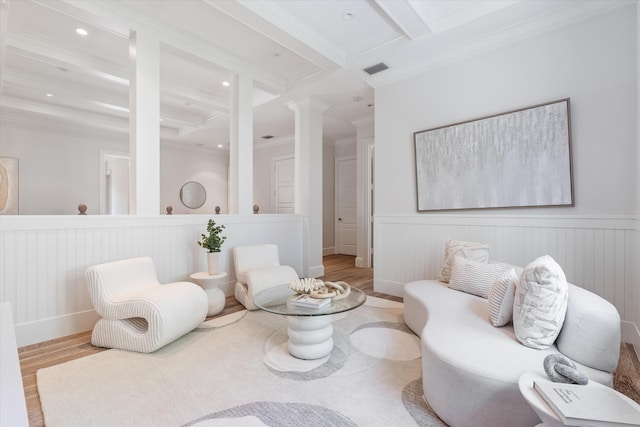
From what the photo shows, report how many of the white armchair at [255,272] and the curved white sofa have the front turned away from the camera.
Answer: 0

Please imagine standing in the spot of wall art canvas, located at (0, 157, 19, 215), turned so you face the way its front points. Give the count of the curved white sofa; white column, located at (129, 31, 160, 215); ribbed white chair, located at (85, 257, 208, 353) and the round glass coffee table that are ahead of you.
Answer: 4

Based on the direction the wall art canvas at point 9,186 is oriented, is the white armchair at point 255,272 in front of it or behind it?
in front

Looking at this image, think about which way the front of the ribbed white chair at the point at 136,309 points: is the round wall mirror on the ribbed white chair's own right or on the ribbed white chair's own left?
on the ribbed white chair's own left

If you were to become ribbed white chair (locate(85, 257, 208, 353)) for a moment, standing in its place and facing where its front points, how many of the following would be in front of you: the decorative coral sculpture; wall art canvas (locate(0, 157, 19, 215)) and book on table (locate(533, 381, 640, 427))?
2

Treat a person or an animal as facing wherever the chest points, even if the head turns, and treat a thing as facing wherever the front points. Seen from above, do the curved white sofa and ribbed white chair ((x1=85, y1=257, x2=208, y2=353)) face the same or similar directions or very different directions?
very different directions

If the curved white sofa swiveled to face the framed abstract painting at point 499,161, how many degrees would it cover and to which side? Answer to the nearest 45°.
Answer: approximately 135° to its right

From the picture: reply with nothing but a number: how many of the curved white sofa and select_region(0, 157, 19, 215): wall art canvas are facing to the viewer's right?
0

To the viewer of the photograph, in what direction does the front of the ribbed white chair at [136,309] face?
facing the viewer and to the right of the viewer

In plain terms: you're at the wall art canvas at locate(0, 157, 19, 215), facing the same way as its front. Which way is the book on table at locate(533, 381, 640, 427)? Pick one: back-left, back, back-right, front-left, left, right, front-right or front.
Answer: front

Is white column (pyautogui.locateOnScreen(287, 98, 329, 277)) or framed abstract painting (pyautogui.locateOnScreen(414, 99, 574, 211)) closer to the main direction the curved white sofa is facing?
the white column

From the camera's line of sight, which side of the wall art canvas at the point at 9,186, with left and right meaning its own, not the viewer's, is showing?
front

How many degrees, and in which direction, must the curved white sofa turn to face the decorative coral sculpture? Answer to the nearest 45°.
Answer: approximately 45° to its right
